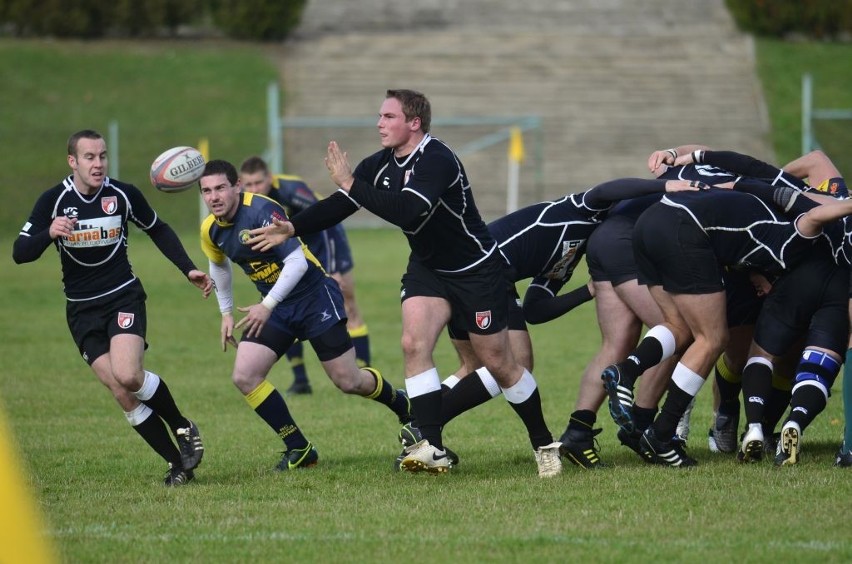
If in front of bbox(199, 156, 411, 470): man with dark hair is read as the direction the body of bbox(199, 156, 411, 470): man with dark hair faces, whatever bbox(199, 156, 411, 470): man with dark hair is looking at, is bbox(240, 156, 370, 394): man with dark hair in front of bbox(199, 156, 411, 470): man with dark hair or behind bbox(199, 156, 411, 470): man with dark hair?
behind

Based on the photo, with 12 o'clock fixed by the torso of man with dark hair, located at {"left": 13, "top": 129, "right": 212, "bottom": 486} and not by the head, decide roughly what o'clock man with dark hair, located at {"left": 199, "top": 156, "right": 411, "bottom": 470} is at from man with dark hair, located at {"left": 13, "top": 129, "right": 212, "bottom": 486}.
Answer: man with dark hair, located at {"left": 199, "top": 156, "right": 411, "bottom": 470} is roughly at 9 o'clock from man with dark hair, located at {"left": 13, "top": 129, "right": 212, "bottom": 486}.

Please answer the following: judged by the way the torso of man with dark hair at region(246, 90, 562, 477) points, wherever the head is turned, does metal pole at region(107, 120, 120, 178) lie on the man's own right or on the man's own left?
on the man's own right

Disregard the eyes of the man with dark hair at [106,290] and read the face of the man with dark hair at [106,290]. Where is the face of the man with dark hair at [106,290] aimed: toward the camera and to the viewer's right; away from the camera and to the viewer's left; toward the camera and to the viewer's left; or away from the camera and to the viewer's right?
toward the camera and to the viewer's right

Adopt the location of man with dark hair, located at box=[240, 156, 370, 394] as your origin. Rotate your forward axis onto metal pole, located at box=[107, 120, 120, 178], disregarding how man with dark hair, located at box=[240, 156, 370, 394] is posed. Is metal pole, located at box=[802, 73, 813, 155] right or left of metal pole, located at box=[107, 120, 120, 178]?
right

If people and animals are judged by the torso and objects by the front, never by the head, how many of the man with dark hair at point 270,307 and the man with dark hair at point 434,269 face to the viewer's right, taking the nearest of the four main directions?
0

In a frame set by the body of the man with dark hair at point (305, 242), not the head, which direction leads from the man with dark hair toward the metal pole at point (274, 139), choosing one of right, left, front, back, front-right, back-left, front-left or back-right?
back-right

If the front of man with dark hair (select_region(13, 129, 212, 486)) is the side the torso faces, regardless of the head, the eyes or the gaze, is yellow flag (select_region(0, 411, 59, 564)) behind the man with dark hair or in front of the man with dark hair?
in front

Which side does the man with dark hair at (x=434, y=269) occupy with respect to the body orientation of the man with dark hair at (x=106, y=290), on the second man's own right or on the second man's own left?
on the second man's own left

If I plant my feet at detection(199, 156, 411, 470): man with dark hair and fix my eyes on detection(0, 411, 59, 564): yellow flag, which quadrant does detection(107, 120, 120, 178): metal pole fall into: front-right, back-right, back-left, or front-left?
back-right
